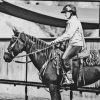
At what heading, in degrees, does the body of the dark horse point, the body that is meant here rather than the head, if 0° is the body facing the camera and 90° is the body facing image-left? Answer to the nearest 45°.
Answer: approximately 90°
